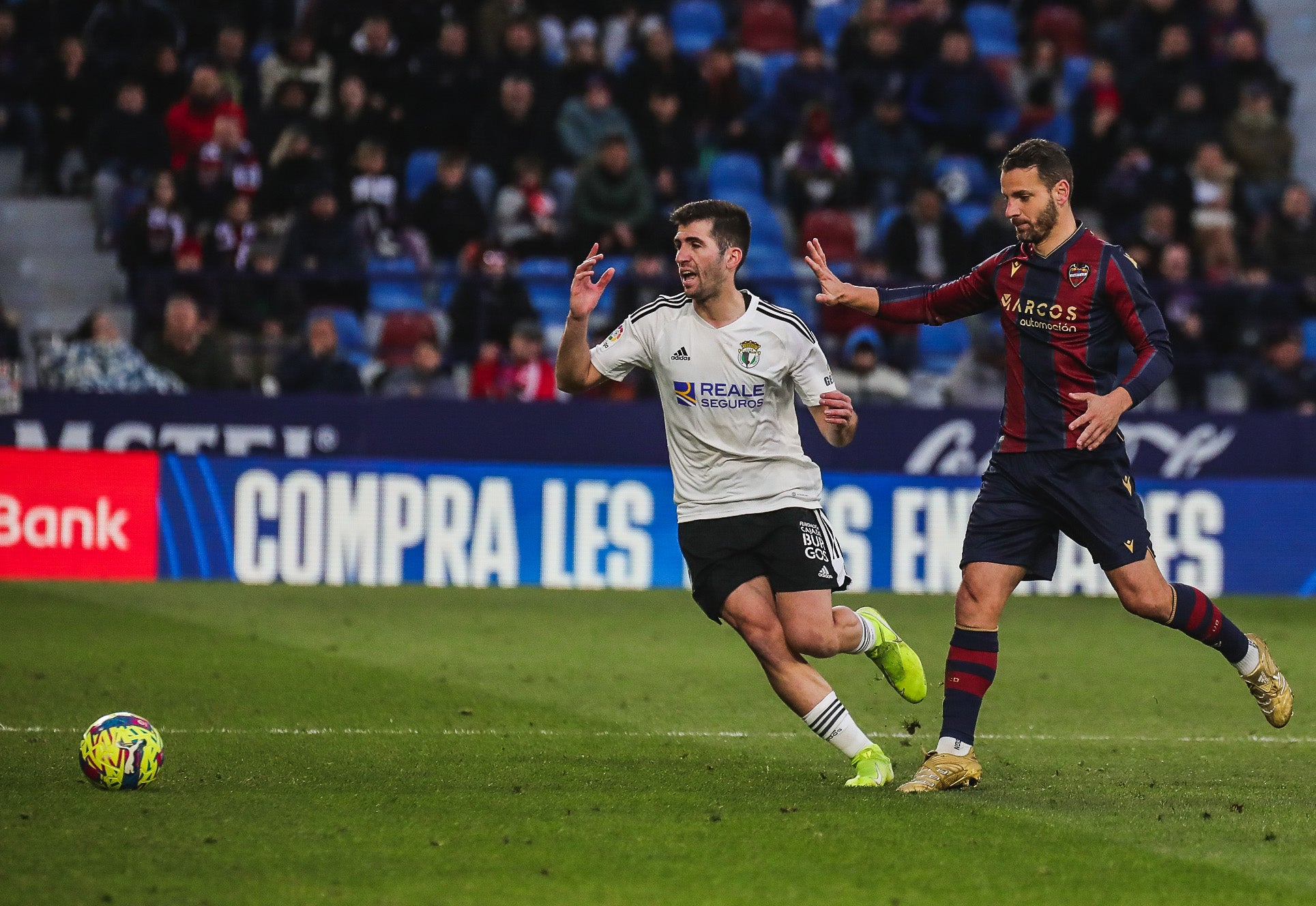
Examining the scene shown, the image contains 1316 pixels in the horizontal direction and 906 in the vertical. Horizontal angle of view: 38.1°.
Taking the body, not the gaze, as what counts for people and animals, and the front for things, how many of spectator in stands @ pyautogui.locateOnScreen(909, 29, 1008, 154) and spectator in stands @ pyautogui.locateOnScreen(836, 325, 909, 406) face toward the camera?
2

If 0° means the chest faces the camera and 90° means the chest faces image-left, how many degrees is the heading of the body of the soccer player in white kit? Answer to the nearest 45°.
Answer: approximately 45°

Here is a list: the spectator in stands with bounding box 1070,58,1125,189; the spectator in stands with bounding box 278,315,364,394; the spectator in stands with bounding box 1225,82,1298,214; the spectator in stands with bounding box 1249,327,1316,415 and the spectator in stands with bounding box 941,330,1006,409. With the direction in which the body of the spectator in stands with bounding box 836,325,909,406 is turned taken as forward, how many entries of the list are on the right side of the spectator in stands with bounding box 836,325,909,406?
1

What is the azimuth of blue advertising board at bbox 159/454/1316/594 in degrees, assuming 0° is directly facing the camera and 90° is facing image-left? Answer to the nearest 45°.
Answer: approximately 0°

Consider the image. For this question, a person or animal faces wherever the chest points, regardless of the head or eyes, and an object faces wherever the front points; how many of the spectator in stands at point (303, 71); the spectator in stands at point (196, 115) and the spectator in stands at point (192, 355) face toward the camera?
3

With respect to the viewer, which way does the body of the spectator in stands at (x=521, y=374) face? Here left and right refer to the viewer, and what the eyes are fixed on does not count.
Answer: facing the viewer

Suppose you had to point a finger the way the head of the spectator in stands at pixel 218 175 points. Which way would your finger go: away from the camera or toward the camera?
toward the camera

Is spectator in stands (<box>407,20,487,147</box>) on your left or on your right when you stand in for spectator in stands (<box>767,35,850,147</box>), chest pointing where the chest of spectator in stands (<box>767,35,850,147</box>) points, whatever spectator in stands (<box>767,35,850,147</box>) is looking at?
on your right

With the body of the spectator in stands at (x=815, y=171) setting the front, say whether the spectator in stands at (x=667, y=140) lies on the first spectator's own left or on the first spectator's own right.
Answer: on the first spectator's own right

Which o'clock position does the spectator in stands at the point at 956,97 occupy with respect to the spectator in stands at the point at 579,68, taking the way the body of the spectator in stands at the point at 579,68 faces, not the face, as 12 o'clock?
the spectator in stands at the point at 956,97 is roughly at 9 o'clock from the spectator in stands at the point at 579,68.

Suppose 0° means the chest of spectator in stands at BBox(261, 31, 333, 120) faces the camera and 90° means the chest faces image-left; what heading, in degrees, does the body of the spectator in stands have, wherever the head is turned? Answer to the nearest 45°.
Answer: approximately 0°

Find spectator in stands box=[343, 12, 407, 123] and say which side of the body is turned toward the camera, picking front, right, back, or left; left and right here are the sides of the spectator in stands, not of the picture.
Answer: front

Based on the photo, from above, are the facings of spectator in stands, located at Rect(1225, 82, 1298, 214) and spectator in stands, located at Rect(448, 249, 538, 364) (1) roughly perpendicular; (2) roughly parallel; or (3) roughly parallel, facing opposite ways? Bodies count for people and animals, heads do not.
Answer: roughly parallel

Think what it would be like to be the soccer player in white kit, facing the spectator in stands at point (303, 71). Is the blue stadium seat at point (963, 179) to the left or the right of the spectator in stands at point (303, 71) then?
right

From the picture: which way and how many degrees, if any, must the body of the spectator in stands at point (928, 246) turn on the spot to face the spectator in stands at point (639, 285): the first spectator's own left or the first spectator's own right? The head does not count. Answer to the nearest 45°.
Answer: approximately 45° to the first spectator's own right

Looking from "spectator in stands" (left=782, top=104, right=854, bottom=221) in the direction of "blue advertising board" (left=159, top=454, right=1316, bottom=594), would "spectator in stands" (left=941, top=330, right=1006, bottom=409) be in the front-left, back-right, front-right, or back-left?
front-left

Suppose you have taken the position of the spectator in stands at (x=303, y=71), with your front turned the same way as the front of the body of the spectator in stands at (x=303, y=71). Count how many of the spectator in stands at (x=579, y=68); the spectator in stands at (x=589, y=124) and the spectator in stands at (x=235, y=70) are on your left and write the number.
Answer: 2
